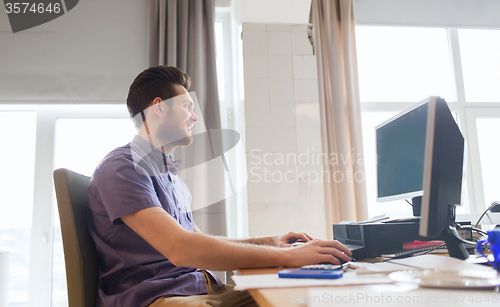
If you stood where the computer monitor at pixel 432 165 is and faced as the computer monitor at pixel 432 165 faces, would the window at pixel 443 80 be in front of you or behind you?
behind

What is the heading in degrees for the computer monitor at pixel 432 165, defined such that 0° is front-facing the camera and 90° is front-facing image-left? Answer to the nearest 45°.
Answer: approximately 45°

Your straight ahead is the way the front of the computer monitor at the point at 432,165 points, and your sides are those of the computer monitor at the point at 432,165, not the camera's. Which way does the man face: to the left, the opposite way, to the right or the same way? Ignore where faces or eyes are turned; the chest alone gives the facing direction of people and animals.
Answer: the opposite way

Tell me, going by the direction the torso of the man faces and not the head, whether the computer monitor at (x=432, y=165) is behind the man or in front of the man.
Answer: in front

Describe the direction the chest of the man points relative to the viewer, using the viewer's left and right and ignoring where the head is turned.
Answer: facing to the right of the viewer

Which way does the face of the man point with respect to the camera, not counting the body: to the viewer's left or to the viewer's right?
to the viewer's right

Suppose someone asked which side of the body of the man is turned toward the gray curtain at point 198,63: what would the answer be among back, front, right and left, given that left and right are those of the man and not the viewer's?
left

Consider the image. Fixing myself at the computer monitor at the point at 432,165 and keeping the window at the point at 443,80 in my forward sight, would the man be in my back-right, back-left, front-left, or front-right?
back-left

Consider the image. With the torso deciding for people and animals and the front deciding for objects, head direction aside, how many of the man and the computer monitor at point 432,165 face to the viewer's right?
1

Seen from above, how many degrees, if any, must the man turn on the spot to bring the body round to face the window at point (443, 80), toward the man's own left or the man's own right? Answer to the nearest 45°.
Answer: approximately 45° to the man's own left
